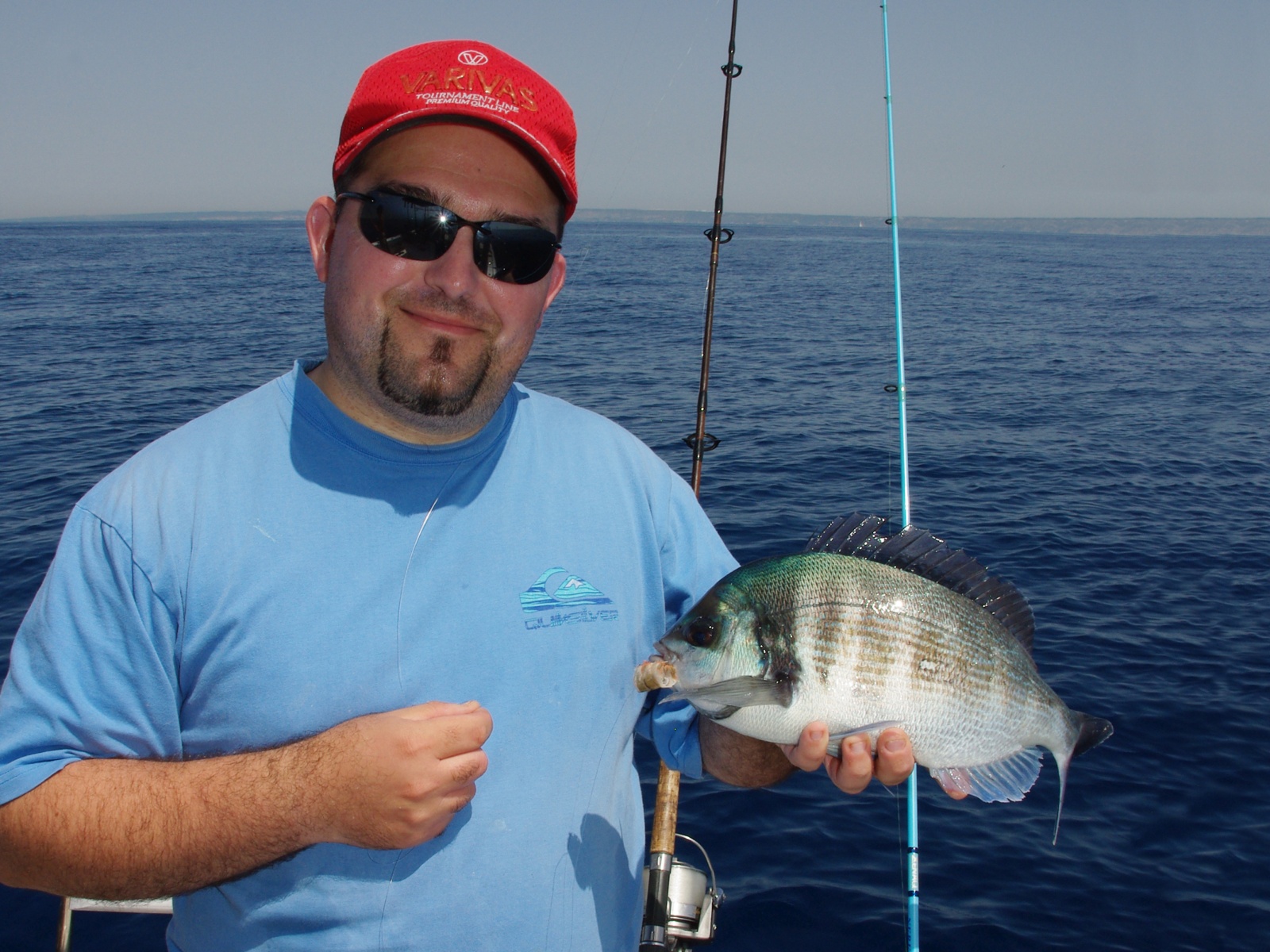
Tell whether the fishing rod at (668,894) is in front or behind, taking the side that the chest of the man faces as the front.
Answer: behind

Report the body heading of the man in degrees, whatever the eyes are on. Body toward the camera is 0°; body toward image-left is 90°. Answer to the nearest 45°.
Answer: approximately 0°

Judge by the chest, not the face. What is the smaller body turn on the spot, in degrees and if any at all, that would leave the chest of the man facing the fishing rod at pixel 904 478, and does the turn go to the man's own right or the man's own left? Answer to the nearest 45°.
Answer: approximately 135° to the man's own left
